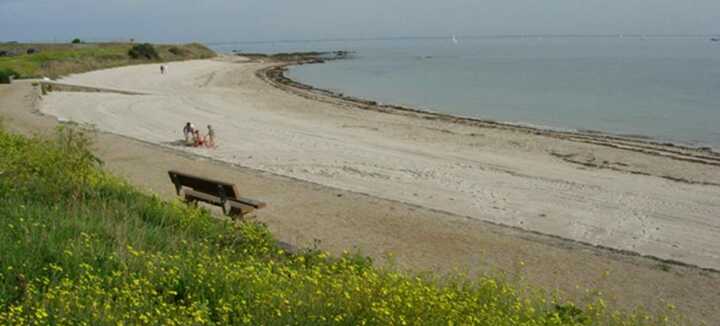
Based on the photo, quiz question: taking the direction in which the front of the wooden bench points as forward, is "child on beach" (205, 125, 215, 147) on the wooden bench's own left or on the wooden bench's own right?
on the wooden bench's own left

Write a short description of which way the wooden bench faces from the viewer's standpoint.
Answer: facing away from the viewer and to the right of the viewer

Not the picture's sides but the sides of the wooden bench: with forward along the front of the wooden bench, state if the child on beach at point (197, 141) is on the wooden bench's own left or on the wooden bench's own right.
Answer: on the wooden bench's own left

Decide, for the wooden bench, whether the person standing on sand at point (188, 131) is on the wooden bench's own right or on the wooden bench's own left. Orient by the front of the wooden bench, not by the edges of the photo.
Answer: on the wooden bench's own left

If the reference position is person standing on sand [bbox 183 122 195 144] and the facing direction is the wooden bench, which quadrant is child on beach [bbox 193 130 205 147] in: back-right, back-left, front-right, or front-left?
front-left
